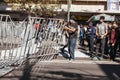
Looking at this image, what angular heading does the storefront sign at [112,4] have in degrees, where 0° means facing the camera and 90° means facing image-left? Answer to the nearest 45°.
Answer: approximately 0°

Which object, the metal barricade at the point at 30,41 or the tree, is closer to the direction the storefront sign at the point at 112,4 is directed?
the metal barricade

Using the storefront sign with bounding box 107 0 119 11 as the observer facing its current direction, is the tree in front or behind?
in front

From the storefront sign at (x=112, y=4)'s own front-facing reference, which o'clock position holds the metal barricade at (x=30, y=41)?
The metal barricade is roughly at 12 o'clock from the storefront sign.

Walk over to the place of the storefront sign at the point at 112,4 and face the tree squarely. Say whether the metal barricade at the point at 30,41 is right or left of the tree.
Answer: left
